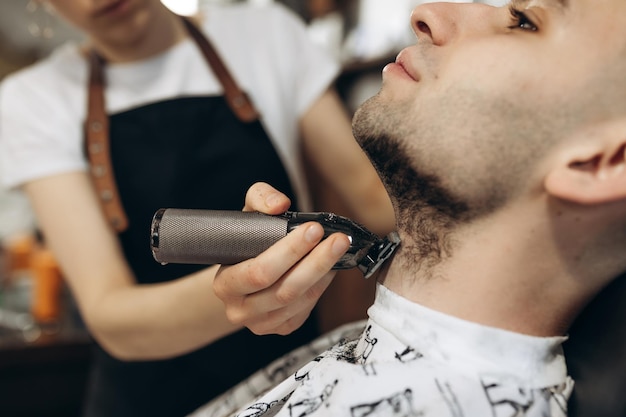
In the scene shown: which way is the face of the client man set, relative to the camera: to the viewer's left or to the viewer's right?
to the viewer's left

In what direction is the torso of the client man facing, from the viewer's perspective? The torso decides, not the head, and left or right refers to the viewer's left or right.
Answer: facing to the left of the viewer

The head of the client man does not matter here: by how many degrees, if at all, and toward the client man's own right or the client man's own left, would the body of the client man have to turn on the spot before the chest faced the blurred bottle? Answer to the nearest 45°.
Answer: approximately 45° to the client man's own right

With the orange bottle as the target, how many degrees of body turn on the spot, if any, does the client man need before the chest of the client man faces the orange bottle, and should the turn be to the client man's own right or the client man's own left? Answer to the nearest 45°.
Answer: approximately 45° to the client man's own right
